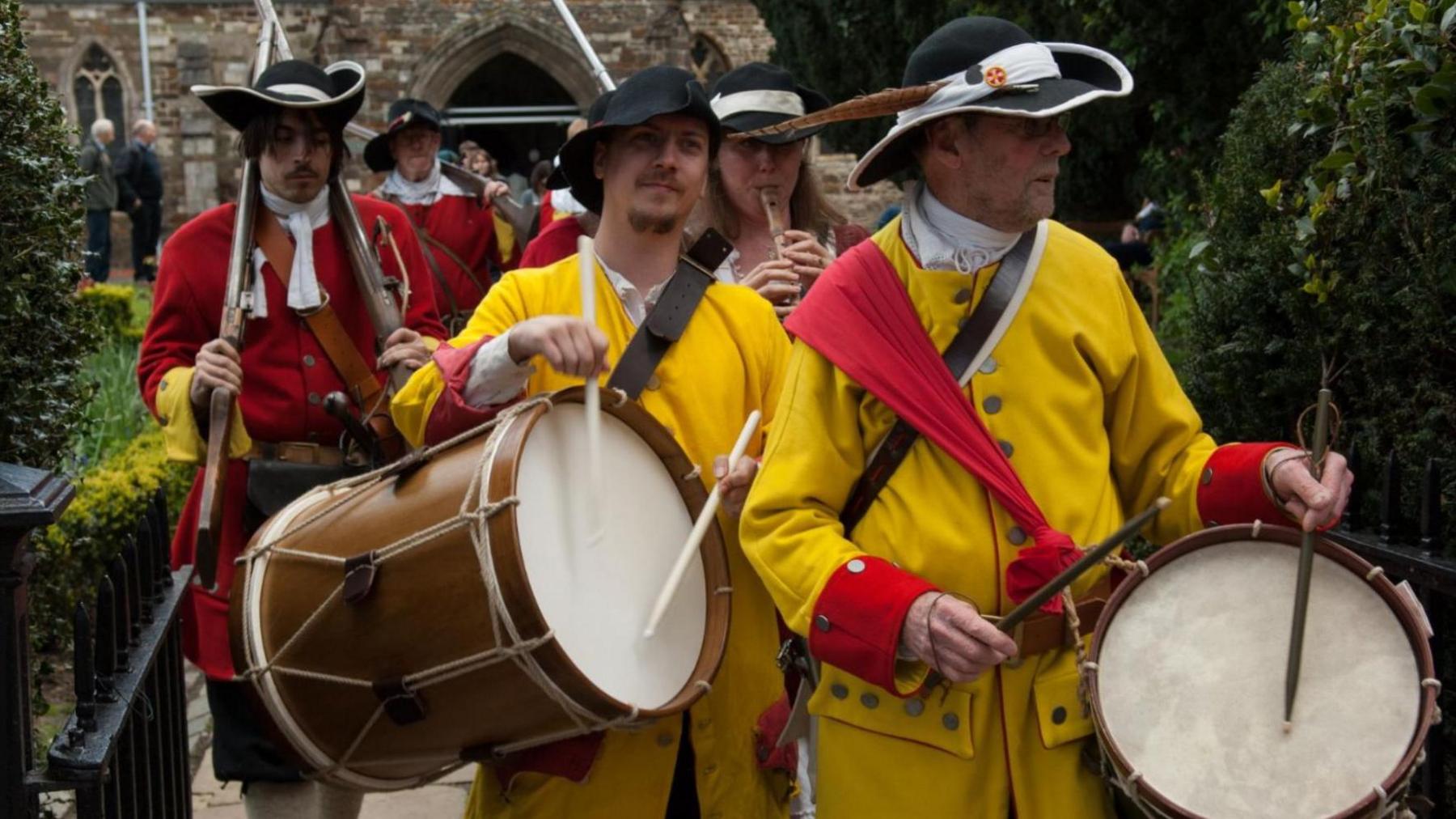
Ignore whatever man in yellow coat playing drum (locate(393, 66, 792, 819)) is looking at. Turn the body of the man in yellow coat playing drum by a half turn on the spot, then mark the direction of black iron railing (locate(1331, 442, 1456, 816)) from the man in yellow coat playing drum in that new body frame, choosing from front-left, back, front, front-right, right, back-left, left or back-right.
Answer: right

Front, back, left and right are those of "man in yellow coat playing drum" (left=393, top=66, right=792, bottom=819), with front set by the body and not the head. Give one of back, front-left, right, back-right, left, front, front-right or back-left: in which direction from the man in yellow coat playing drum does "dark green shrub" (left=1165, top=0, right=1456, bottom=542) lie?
left

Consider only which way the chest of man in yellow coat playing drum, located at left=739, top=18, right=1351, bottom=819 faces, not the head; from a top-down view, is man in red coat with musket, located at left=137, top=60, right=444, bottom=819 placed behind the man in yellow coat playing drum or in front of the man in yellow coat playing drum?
behind

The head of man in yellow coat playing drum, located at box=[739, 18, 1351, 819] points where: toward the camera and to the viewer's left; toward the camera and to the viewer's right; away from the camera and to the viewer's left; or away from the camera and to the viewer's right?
toward the camera and to the viewer's right

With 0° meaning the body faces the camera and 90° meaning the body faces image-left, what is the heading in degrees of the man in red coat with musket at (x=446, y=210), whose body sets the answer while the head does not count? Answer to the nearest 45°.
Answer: approximately 0°

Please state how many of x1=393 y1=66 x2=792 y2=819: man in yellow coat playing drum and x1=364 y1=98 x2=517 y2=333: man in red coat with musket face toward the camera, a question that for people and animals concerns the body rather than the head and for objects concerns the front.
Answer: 2

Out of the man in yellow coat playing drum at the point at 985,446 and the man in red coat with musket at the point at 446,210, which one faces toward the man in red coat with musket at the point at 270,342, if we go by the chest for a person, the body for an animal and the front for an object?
the man in red coat with musket at the point at 446,210

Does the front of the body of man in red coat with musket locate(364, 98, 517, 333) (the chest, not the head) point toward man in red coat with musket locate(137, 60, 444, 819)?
yes

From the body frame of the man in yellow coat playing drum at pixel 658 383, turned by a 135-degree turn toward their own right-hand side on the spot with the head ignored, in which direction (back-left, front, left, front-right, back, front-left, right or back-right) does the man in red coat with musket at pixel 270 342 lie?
front

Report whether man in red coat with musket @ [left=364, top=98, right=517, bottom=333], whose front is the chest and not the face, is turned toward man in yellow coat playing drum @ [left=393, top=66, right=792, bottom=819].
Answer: yes

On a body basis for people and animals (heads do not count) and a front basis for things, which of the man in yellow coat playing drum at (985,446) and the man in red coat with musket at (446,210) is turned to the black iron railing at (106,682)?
the man in red coat with musket
